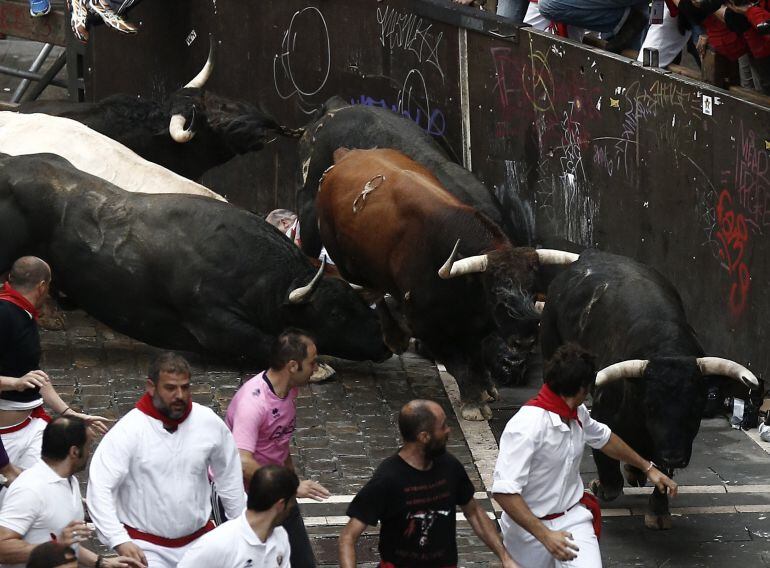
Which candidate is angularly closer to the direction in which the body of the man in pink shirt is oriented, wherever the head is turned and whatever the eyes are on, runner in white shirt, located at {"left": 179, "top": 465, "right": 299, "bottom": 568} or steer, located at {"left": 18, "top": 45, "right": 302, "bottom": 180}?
the runner in white shirt

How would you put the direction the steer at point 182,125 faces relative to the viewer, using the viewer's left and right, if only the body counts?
facing to the right of the viewer

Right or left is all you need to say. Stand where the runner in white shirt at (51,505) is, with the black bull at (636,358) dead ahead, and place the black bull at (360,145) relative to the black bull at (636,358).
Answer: left

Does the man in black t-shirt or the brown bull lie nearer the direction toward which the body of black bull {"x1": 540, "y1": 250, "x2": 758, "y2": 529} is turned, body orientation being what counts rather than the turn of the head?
the man in black t-shirt

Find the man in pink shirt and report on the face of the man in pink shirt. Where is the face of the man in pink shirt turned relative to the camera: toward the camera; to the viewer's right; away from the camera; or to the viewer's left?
to the viewer's right

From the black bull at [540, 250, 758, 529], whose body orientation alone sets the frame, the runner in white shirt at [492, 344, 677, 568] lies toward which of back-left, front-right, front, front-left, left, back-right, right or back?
front-right

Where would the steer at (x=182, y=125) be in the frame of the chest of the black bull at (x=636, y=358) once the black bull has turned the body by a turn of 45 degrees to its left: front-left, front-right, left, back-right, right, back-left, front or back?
back-left

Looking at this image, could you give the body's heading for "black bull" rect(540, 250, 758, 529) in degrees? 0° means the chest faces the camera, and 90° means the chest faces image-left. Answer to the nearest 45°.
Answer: approximately 315°

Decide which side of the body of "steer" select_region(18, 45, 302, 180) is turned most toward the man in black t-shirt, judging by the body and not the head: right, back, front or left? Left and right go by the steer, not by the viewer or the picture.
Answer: right

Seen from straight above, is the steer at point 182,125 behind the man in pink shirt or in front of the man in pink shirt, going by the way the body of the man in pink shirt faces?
behind

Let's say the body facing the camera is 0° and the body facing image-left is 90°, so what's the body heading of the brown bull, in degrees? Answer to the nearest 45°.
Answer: approximately 315°
